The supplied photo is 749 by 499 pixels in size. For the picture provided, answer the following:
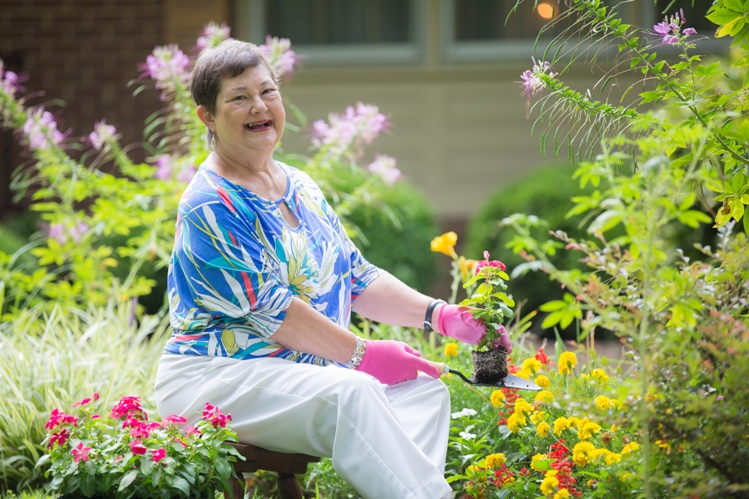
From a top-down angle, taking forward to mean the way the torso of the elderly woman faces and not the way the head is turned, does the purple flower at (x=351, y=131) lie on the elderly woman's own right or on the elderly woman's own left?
on the elderly woman's own left

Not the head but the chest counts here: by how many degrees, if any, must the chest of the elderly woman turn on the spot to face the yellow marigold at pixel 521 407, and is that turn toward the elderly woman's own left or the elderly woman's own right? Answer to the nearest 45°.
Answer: approximately 45° to the elderly woman's own left

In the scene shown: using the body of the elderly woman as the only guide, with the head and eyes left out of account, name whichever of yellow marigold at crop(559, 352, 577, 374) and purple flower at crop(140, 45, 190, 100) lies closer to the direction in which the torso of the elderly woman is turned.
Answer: the yellow marigold

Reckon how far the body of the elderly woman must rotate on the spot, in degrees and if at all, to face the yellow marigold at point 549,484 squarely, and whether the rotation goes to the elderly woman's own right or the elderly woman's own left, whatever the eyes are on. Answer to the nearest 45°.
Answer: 0° — they already face it

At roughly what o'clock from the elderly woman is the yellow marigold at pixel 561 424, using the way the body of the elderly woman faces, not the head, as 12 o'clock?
The yellow marigold is roughly at 11 o'clock from the elderly woman.

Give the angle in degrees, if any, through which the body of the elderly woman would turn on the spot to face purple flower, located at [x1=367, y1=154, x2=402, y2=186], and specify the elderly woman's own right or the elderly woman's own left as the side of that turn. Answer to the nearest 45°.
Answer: approximately 135° to the elderly woman's own left

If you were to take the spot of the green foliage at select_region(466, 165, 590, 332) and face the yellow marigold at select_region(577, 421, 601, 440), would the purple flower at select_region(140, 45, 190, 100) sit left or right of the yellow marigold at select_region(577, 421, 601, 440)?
right

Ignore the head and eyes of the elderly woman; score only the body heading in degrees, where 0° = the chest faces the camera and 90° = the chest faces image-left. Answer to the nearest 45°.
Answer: approximately 315°

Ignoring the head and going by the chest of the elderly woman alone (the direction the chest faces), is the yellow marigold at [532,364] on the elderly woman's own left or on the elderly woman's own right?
on the elderly woman's own left

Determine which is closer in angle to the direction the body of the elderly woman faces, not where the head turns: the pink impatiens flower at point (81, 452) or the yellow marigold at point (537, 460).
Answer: the yellow marigold

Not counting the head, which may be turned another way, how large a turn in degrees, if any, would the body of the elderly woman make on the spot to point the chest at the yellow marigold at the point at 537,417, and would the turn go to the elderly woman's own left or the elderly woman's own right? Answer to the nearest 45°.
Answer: approximately 45° to the elderly woman's own left

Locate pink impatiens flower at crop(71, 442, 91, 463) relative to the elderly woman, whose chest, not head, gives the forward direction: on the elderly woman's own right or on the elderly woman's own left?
on the elderly woman's own right
